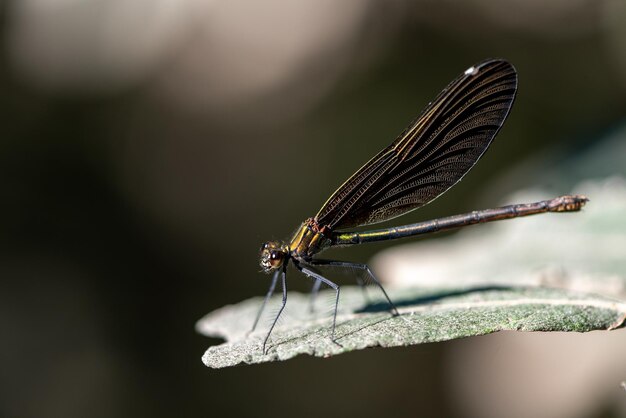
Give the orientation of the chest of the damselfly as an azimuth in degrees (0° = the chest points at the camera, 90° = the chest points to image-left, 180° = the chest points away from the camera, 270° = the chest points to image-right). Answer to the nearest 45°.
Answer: approximately 90°
